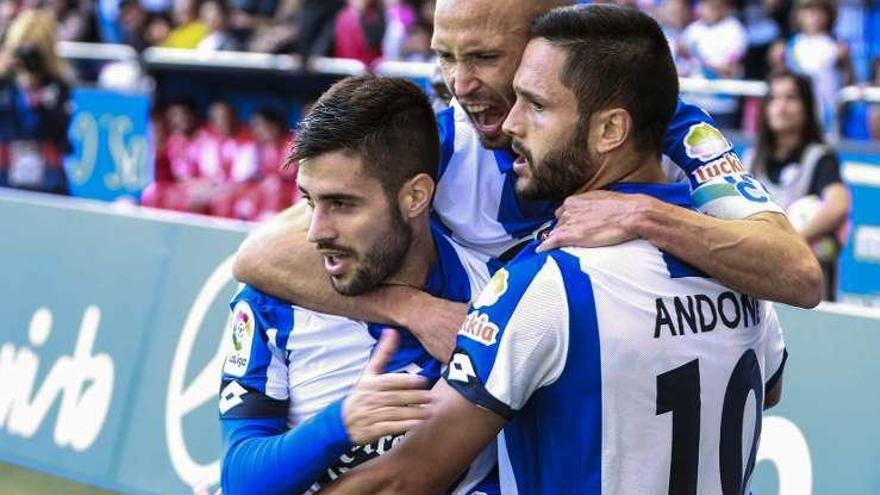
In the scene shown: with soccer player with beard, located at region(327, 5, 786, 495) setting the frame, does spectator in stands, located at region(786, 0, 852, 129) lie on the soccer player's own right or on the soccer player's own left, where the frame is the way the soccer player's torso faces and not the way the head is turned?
on the soccer player's own right

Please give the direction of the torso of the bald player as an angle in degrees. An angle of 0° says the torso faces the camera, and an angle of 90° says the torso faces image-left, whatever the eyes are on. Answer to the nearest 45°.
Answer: approximately 45°

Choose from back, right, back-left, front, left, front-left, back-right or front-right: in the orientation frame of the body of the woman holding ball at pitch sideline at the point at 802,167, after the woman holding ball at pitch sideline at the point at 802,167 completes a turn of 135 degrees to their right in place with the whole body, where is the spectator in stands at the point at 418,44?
front-left

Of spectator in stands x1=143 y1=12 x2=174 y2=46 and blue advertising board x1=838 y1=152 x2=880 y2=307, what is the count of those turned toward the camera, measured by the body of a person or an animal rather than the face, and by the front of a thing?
2

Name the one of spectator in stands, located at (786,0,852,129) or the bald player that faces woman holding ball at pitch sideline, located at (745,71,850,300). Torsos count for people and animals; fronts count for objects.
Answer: spectator in stands, located at (786,0,852,129)

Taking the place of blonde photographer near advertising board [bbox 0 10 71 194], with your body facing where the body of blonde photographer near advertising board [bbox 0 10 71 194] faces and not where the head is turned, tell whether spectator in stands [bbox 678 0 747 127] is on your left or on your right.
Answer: on your left
